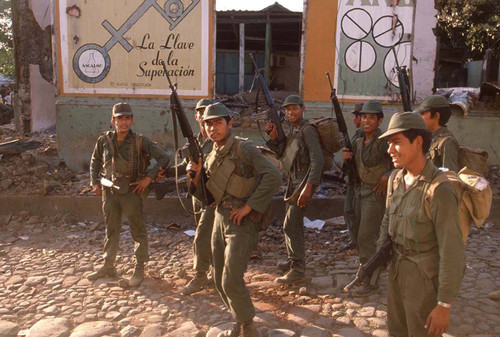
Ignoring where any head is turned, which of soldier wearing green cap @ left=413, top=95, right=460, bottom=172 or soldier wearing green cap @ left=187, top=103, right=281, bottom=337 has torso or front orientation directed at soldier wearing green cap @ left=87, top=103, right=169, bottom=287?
soldier wearing green cap @ left=413, top=95, right=460, bottom=172

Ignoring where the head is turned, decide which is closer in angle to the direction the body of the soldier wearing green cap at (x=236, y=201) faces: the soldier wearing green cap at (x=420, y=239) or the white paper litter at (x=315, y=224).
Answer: the soldier wearing green cap

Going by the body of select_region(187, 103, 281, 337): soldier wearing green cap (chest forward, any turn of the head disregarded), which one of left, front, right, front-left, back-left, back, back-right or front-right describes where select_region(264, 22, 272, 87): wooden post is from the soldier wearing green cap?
back-right

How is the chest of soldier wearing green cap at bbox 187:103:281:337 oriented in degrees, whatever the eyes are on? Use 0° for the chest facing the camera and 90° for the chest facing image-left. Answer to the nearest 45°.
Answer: approximately 45°

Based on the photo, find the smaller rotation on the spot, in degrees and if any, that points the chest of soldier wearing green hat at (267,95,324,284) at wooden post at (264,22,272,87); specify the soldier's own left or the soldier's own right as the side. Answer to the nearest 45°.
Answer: approximately 135° to the soldier's own right

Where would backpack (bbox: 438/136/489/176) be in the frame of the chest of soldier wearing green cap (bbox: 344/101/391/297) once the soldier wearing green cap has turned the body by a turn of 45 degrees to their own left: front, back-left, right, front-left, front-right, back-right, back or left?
front-left

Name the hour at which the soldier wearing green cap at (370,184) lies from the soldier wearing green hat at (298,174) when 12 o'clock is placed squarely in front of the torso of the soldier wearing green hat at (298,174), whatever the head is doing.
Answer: the soldier wearing green cap at (370,184) is roughly at 8 o'clock from the soldier wearing green hat at (298,174).

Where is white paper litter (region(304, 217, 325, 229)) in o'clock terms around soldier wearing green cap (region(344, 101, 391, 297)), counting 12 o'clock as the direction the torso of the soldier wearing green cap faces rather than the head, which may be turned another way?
The white paper litter is roughly at 4 o'clock from the soldier wearing green cap.

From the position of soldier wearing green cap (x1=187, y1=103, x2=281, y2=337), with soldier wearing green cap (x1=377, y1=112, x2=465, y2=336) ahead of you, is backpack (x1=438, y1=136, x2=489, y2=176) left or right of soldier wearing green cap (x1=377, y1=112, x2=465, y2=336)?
left

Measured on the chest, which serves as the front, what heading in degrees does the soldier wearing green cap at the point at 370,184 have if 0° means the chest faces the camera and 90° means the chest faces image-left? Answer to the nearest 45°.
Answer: approximately 45°

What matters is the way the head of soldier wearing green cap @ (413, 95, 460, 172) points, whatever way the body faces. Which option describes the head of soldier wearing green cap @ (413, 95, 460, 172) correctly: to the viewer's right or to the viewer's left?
to the viewer's left

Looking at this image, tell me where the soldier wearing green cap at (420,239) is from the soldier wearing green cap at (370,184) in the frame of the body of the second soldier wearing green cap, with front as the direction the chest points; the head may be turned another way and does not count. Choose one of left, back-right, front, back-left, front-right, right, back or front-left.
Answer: front-left
